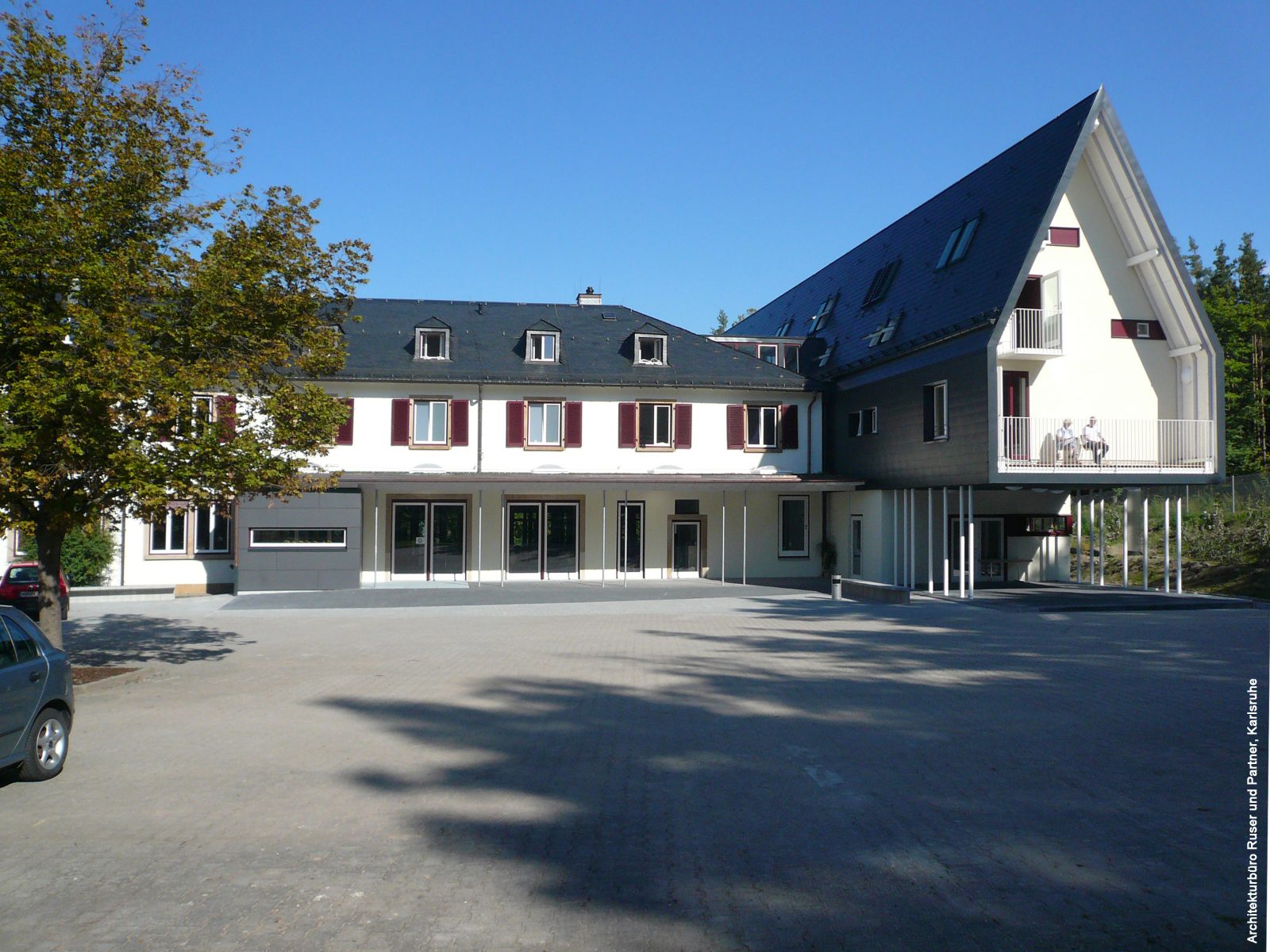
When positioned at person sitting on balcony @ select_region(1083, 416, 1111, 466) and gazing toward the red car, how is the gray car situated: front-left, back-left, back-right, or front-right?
front-left

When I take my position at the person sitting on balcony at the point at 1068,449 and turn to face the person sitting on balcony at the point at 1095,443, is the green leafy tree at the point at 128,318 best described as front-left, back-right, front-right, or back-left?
back-right

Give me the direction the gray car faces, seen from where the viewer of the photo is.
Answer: facing the viewer and to the left of the viewer

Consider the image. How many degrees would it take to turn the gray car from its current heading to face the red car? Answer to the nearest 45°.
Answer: approximately 135° to its right

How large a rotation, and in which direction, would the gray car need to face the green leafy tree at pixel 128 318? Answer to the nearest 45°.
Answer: approximately 135° to its right
